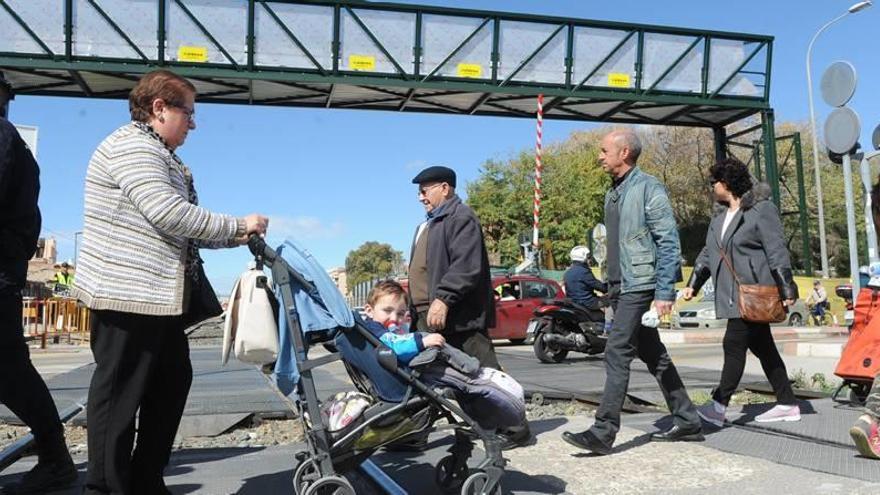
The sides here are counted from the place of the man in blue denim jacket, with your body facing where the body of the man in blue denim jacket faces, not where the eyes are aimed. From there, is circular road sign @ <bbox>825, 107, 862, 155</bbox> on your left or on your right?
on your right

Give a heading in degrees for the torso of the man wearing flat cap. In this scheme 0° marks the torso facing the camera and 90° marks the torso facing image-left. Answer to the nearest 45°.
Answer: approximately 90°

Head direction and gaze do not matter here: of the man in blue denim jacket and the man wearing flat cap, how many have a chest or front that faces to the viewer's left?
2

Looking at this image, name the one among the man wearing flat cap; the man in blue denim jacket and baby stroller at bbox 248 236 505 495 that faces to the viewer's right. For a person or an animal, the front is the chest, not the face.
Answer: the baby stroller

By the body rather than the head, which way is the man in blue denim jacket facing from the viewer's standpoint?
to the viewer's left

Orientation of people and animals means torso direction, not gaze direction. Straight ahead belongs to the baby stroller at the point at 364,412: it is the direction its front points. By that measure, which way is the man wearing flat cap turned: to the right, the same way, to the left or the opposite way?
the opposite way

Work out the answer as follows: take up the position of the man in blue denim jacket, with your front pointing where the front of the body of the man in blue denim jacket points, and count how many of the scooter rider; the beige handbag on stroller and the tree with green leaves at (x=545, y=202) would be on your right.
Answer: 2

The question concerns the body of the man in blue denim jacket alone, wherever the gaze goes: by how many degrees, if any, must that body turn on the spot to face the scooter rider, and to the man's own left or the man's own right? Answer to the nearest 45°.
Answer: approximately 90° to the man's own right

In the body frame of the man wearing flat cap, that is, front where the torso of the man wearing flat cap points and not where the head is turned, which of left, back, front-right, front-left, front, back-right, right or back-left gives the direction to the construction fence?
front-right

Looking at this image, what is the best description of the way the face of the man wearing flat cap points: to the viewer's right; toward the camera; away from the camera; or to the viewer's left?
to the viewer's left

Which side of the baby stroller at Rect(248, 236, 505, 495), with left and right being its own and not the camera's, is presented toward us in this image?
right

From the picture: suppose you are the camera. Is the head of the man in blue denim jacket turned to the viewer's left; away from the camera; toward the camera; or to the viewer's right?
to the viewer's left

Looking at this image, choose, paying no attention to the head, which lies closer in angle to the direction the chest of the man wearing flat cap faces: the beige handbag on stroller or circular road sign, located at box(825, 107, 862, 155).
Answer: the beige handbag on stroller
